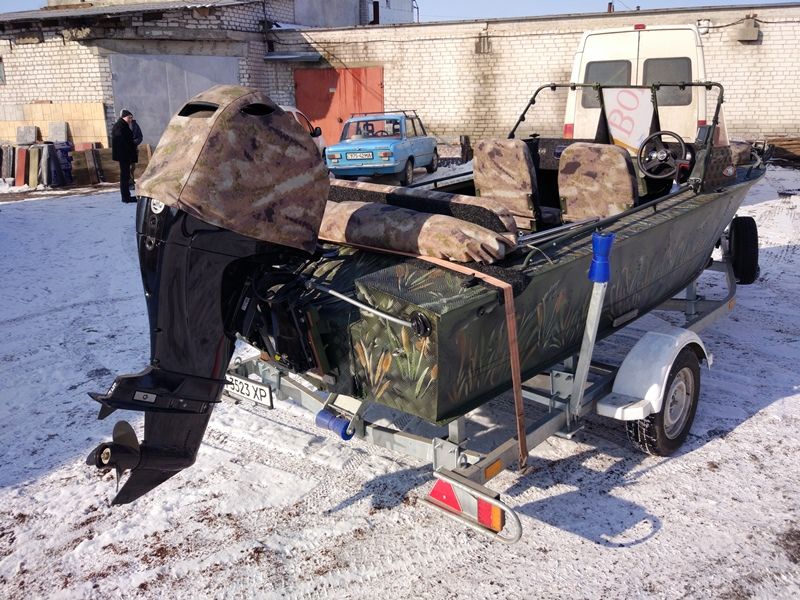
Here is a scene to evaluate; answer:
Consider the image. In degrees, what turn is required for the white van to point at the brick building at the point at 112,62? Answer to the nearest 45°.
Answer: approximately 45° to its left

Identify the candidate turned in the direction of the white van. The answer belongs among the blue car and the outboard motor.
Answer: the outboard motor

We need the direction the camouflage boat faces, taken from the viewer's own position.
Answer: facing away from the viewer and to the right of the viewer

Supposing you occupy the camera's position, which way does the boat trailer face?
facing away from the viewer and to the right of the viewer

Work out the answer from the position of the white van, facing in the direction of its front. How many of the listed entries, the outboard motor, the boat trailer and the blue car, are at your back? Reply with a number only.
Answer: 2

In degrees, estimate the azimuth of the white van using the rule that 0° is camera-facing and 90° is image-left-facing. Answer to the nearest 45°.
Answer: approximately 180°

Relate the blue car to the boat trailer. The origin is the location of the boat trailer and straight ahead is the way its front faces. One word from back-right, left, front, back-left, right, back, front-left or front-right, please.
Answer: front-left
